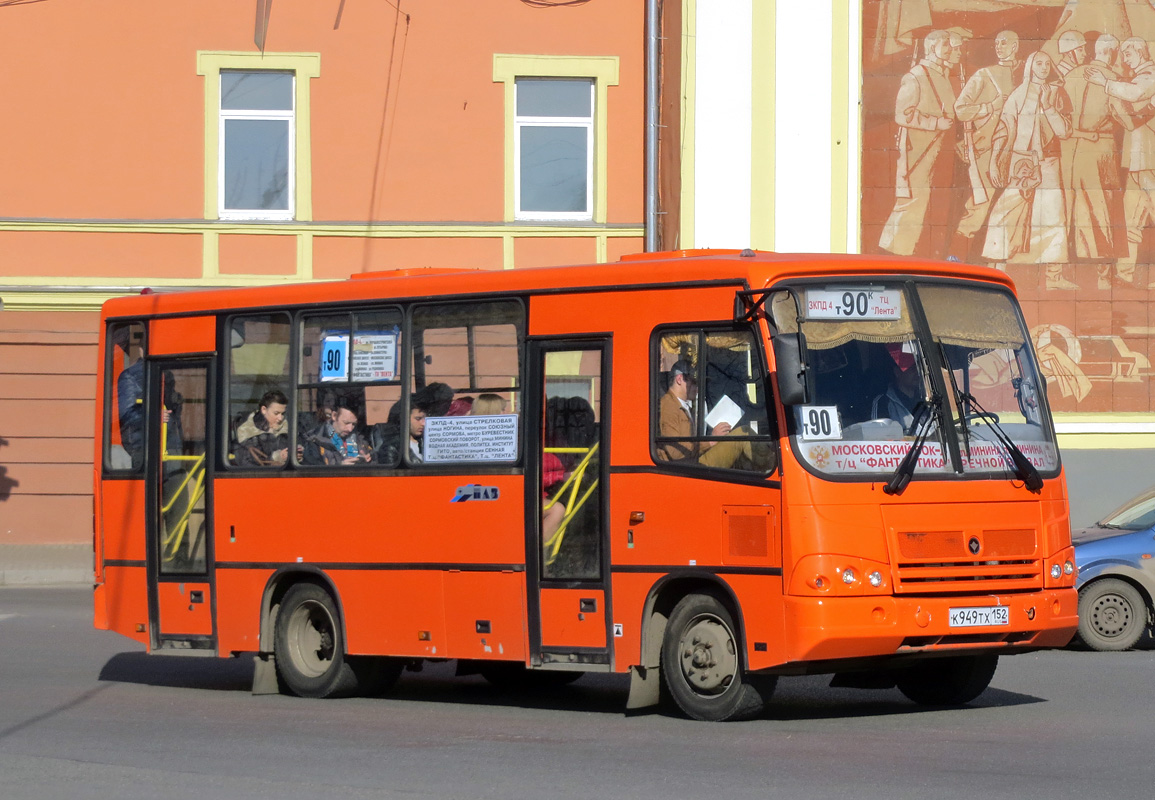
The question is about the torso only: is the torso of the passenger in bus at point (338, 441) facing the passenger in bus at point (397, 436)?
yes

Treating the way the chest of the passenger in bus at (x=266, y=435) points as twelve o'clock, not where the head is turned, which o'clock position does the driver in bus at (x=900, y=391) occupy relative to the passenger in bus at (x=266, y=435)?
the driver in bus at (x=900, y=391) is roughly at 12 o'clock from the passenger in bus at (x=266, y=435).

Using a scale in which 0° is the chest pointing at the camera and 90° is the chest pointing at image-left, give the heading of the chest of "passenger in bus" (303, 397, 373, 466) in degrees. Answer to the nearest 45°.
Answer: approximately 315°

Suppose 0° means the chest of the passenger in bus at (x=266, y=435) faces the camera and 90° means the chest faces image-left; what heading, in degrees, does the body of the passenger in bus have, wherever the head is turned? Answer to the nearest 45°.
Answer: approximately 315°

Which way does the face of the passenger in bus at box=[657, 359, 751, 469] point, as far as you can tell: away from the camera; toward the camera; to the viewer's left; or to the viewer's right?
to the viewer's right

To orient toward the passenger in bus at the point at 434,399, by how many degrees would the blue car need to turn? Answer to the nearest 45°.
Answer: approximately 45° to its left

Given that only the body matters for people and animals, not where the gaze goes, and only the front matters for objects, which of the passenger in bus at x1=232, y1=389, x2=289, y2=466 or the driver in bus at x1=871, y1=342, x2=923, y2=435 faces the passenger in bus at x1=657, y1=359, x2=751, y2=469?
the passenger in bus at x1=232, y1=389, x2=289, y2=466

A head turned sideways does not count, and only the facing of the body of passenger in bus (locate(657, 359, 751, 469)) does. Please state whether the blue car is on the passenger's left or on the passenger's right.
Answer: on the passenger's left

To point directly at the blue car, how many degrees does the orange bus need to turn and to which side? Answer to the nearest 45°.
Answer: approximately 90° to its left

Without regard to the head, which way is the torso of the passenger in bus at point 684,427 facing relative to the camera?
to the viewer's right

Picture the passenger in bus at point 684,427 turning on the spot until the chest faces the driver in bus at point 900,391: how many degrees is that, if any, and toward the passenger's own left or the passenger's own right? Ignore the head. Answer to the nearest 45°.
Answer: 0° — they already face them

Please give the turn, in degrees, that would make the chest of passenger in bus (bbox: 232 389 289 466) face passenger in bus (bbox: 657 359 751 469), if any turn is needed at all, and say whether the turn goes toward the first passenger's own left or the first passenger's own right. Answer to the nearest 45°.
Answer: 0° — they already face them

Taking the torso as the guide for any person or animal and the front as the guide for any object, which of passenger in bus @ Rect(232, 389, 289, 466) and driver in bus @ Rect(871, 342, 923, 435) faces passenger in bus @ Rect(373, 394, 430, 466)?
passenger in bus @ Rect(232, 389, 289, 466)

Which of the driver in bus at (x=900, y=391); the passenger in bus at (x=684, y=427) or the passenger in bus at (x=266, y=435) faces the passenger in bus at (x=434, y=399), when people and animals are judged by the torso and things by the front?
the passenger in bus at (x=266, y=435)
